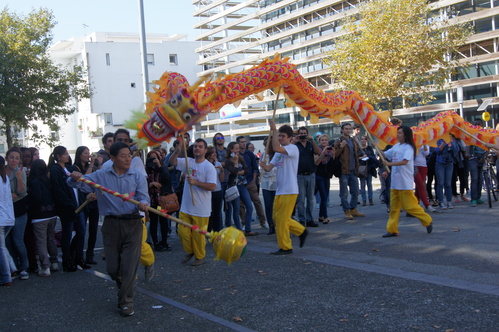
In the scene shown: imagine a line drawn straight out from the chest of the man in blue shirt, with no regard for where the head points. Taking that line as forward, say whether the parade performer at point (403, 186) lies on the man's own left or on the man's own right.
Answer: on the man's own left

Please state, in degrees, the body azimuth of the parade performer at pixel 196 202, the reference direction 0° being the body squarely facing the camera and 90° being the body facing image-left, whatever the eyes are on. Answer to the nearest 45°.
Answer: approximately 45°

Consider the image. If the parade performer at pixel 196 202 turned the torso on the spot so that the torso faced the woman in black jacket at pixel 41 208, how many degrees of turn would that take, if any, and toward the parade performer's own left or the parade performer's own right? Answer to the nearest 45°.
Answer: approximately 45° to the parade performer's own right

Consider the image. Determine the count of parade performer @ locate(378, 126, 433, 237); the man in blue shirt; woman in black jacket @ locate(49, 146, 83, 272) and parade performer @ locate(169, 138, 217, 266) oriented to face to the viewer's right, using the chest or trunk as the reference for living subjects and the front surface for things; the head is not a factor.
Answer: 1

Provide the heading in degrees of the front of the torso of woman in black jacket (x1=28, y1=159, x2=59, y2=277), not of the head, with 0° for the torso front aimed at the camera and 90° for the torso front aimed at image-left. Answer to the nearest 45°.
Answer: approximately 225°

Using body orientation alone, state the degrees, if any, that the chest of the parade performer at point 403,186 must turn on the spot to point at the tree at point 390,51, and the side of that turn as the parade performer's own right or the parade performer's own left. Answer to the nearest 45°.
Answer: approximately 90° to the parade performer's own right

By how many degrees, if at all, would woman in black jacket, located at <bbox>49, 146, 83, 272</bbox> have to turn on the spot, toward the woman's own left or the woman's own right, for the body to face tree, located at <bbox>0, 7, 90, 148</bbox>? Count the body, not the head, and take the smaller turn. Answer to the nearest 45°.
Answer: approximately 90° to the woman's own left

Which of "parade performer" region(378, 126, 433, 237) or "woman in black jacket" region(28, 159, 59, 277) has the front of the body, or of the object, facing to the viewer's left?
the parade performer

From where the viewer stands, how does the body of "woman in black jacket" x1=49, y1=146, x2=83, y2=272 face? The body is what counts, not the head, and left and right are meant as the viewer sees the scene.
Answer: facing to the right of the viewer

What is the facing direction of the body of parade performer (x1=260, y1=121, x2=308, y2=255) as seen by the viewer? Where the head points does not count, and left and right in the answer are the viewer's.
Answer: facing to the left of the viewer

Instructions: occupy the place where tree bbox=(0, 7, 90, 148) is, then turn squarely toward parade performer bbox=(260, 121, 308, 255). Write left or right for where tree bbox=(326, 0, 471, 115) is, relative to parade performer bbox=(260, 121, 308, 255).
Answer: left

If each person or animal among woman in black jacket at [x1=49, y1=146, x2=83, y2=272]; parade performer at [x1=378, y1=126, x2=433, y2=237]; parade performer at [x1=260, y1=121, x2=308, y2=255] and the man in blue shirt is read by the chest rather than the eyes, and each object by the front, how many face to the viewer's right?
1
